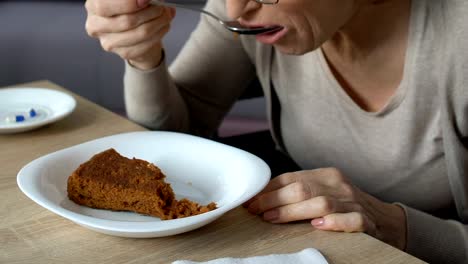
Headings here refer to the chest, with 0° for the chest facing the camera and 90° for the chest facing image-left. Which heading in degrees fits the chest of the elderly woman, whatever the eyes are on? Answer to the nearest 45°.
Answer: approximately 45°

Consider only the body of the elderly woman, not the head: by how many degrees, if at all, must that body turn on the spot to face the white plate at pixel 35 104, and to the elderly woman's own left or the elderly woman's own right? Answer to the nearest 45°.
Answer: approximately 45° to the elderly woman's own right
